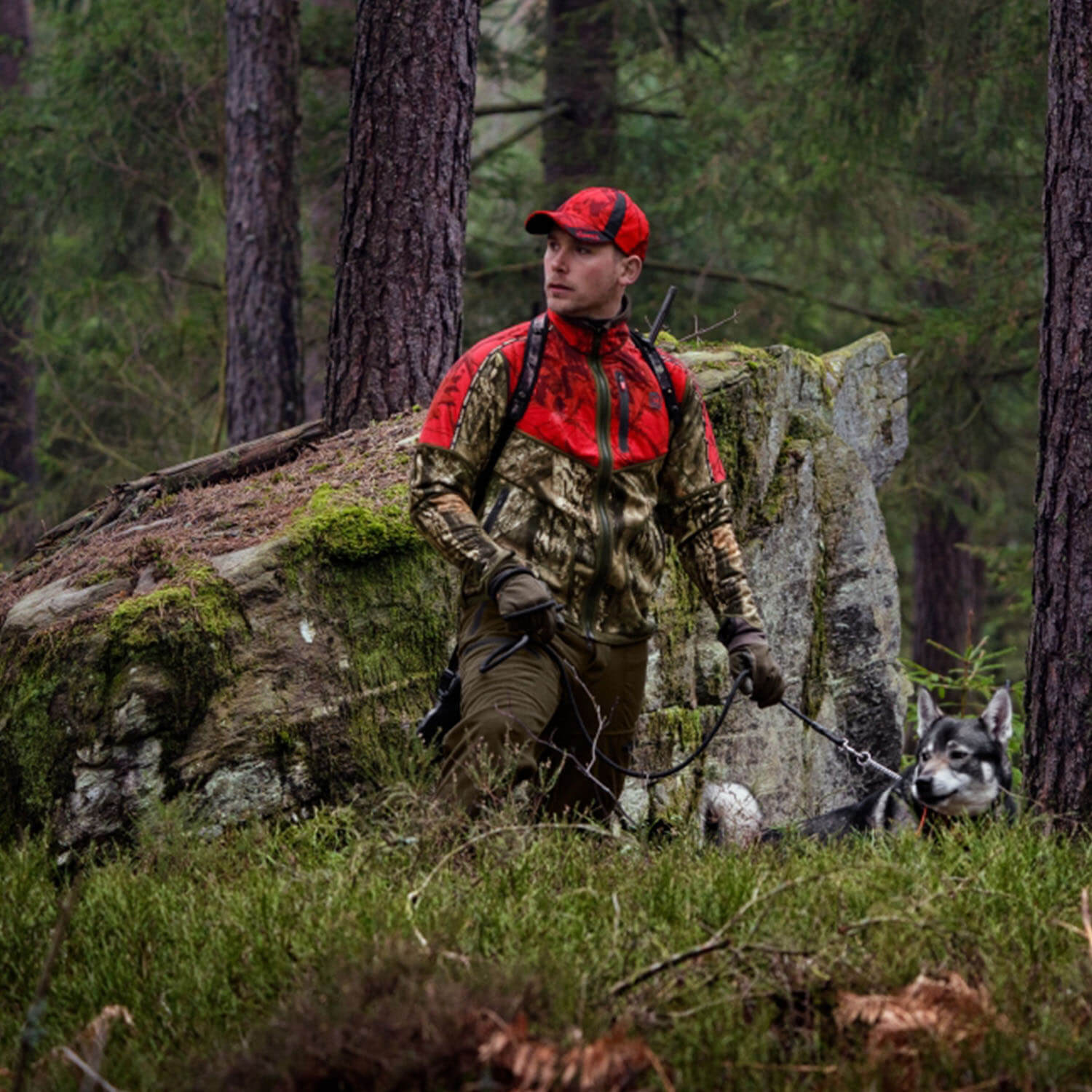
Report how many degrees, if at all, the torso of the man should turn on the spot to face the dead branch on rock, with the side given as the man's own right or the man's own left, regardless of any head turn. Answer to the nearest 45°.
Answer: approximately 135° to the man's own right

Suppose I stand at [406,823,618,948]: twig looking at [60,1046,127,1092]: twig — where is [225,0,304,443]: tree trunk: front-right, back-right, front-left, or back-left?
back-right

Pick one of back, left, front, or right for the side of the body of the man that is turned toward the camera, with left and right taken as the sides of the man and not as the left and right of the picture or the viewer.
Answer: front

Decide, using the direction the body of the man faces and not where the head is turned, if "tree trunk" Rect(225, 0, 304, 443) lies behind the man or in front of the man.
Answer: behind

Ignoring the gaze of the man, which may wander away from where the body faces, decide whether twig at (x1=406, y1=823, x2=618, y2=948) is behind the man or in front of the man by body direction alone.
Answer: in front
